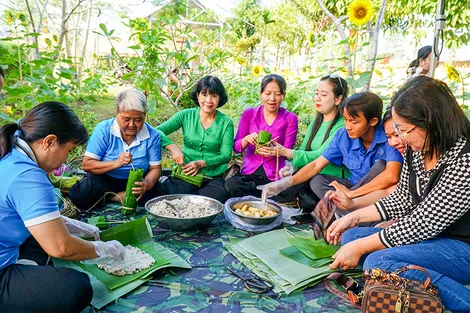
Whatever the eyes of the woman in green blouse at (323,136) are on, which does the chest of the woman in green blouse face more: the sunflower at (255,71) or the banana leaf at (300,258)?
the banana leaf

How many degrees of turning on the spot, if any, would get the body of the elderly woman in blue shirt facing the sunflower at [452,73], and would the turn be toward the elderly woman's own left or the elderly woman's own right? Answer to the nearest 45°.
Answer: approximately 90° to the elderly woman's own left

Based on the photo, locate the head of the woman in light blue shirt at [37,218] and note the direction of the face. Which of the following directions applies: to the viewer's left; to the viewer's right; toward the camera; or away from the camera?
to the viewer's right

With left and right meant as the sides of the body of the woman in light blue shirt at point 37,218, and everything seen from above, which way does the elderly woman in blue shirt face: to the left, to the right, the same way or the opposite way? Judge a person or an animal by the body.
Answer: to the right

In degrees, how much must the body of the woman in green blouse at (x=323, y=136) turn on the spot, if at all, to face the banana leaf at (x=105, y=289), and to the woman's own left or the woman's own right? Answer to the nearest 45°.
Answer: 0° — they already face it

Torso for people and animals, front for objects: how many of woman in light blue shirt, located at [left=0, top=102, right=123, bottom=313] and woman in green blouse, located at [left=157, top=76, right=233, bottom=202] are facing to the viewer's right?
1

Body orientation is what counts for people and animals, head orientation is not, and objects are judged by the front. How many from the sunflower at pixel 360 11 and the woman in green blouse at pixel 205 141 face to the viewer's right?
0

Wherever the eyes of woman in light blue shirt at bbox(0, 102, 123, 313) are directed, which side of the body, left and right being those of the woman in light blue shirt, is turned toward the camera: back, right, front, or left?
right

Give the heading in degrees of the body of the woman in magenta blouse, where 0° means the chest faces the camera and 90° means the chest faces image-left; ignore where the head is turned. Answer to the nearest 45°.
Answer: approximately 0°

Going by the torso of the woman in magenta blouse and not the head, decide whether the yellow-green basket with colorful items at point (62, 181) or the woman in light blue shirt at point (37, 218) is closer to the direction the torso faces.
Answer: the woman in light blue shirt
